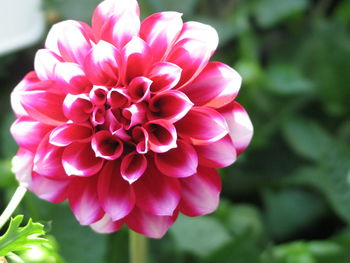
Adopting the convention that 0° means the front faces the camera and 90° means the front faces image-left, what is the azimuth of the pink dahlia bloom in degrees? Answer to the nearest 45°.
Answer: approximately 0°
